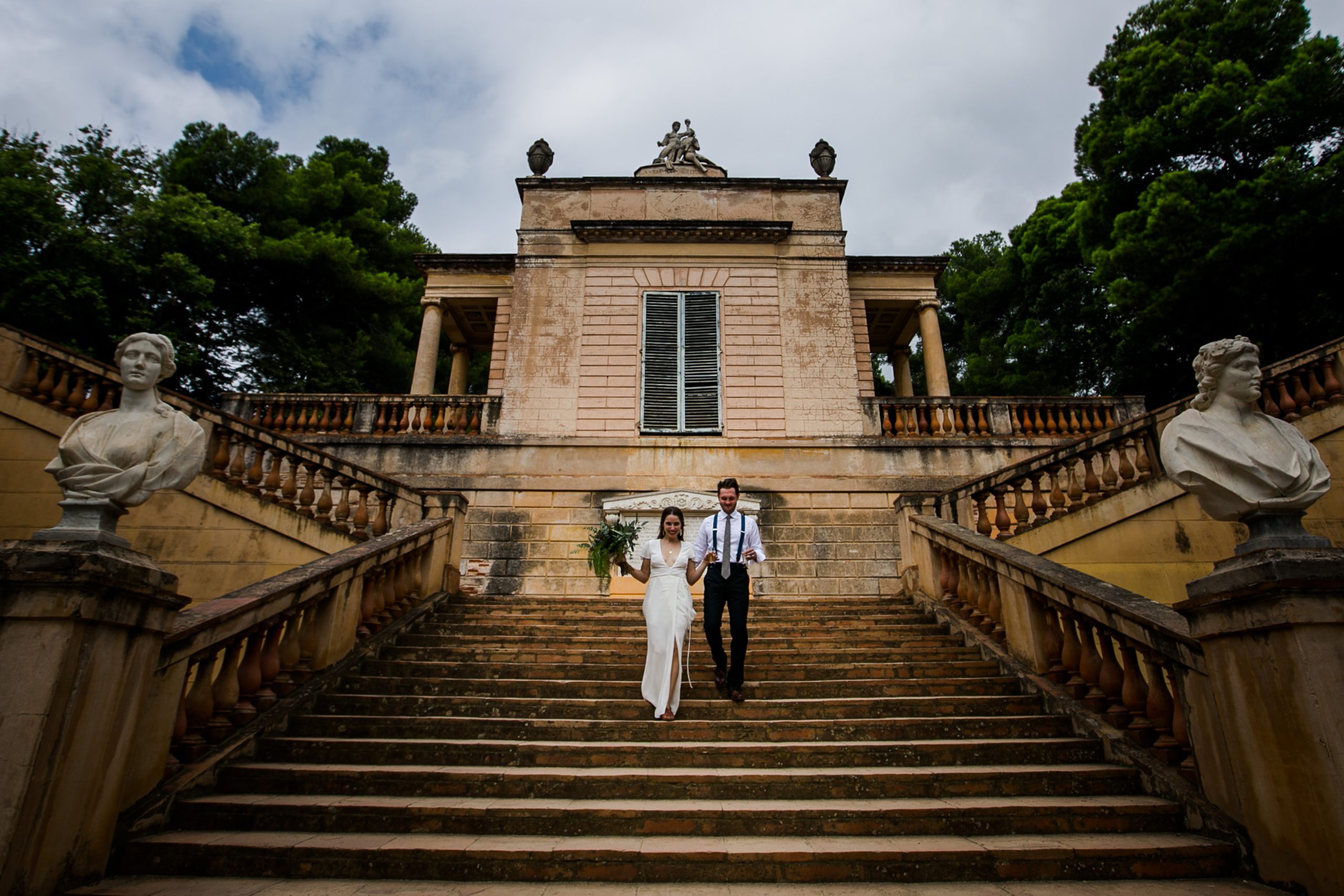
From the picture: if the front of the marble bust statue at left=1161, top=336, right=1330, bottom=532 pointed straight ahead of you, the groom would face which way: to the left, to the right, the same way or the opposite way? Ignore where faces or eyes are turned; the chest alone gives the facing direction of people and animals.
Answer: the same way

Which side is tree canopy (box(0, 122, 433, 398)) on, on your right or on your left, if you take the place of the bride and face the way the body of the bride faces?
on your right

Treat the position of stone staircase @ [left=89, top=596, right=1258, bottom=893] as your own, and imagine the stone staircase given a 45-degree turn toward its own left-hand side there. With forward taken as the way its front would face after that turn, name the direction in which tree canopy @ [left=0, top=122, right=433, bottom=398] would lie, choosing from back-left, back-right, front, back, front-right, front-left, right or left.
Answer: back

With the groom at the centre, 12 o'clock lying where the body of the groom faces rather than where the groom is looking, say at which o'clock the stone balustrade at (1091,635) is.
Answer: The stone balustrade is roughly at 9 o'clock from the groom.

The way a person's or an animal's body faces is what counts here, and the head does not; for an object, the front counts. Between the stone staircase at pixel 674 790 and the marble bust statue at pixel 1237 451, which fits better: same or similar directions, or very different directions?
same or similar directions

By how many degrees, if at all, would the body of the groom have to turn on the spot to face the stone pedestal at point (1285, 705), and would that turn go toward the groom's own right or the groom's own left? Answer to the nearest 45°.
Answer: approximately 45° to the groom's own left

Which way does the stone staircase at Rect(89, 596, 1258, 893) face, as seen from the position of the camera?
facing the viewer

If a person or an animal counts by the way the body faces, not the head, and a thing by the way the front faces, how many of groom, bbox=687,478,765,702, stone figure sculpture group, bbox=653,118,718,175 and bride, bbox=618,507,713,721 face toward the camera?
3

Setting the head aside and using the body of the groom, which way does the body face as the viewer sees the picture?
toward the camera

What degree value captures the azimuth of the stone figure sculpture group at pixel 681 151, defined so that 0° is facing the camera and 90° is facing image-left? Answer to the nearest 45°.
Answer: approximately 0°

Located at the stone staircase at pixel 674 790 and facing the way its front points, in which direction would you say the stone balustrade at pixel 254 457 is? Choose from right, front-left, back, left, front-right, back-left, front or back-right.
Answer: back-right

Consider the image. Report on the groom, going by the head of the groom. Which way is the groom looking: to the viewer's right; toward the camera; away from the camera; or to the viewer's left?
toward the camera
